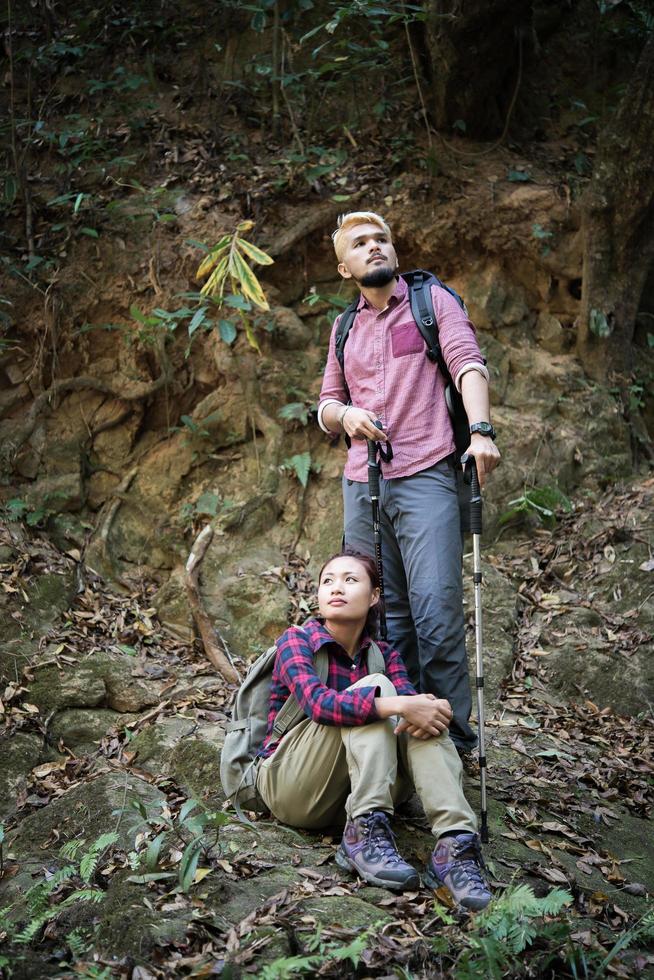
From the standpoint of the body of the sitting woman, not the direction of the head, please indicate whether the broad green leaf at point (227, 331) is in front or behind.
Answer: behind

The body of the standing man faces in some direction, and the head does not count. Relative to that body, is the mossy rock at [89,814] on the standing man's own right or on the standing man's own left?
on the standing man's own right

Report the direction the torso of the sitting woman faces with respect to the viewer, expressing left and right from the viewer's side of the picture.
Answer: facing the viewer and to the right of the viewer

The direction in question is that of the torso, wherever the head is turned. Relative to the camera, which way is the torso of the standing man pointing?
toward the camera

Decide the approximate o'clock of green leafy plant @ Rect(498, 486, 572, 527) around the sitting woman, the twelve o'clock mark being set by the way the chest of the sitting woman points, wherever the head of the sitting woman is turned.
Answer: The green leafy plant is roughly at 8 o'clock from the sitting woman.

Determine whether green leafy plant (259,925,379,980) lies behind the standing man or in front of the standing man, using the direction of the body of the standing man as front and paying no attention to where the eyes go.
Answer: in front

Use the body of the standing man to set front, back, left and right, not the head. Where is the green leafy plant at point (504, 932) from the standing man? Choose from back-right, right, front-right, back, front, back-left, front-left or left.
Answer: front

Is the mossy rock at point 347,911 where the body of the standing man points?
yes

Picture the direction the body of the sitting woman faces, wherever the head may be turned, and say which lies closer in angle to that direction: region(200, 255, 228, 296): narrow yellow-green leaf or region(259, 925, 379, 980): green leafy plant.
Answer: the green leafy plant

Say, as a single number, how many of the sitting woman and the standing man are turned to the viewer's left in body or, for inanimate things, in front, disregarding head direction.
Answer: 0
